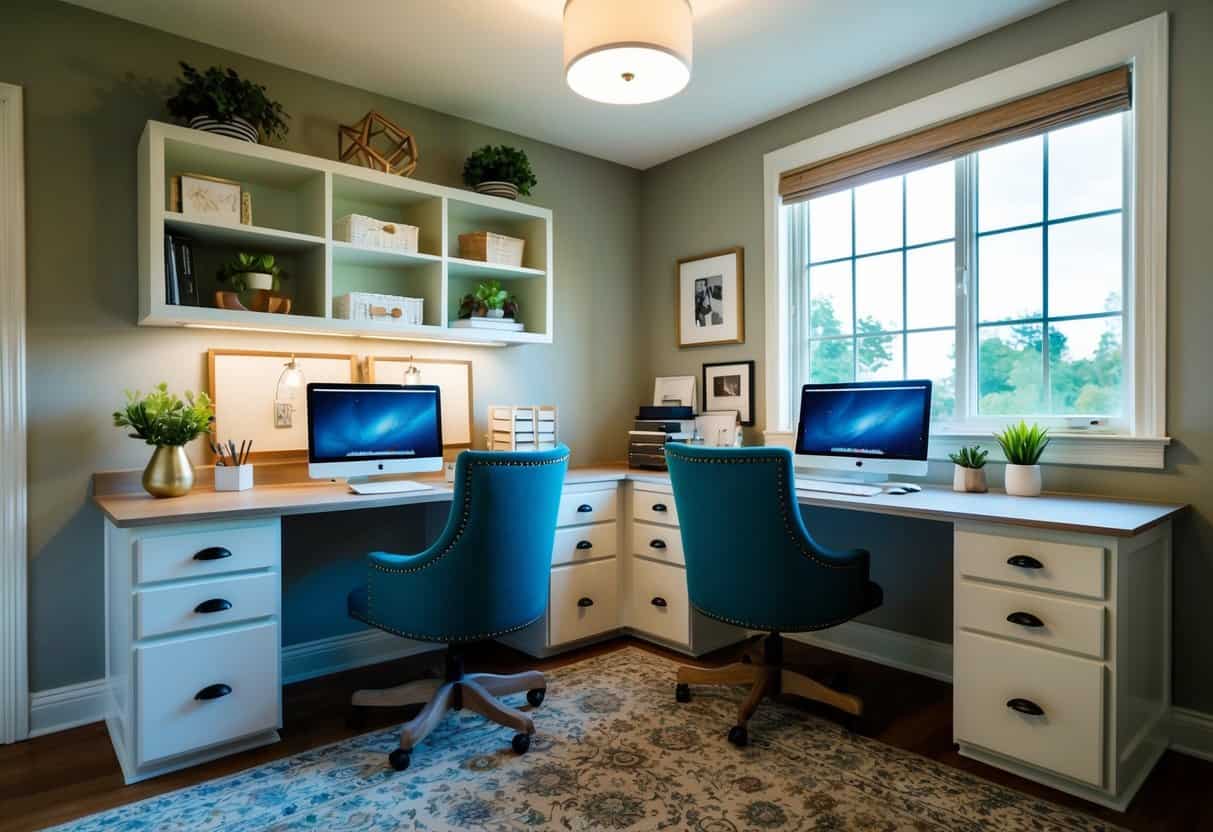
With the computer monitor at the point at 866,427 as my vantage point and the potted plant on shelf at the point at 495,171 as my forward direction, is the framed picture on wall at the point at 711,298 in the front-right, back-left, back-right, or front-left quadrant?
front-right

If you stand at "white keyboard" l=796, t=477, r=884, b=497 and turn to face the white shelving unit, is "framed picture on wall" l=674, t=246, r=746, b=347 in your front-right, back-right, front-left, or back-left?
front-right

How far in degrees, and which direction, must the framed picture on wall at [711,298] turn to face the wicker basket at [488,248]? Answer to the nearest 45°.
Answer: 0° — it already faces it

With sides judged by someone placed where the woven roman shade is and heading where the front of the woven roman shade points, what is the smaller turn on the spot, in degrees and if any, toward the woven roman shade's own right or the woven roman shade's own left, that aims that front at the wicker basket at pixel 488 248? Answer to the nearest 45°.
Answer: approximately 45° to the woven roman shade's own right

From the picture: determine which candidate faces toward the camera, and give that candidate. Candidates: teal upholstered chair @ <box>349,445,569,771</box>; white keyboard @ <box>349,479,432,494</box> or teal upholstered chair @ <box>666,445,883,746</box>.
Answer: the white keyboard

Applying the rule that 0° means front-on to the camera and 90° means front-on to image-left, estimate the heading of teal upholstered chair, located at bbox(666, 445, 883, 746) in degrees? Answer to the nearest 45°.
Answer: approximately 225°

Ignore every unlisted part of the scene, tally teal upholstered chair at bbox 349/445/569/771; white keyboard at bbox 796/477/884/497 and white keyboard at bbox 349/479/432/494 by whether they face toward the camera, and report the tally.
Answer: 2

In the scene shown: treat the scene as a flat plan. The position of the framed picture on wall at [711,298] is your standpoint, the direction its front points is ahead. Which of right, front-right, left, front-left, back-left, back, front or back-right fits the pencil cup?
front

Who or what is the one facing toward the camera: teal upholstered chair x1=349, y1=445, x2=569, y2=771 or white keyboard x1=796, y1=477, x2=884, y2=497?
the white keyboard

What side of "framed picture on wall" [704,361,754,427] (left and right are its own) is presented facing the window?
left

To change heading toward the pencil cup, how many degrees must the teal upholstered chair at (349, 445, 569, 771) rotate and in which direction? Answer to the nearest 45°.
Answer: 0° — it already faces it

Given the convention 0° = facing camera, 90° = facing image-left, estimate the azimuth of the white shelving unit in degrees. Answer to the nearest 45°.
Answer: approximately 315°

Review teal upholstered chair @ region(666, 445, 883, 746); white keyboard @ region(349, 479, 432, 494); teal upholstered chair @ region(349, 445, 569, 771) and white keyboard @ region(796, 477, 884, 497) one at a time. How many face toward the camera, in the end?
2

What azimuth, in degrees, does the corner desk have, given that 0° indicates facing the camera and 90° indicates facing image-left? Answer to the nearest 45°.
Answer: approximately 0°

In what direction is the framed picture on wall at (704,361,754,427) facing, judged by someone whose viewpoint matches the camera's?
facing the viewer and to the left of the viewer

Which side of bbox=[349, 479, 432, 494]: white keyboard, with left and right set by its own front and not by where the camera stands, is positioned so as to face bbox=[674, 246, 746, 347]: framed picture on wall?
left

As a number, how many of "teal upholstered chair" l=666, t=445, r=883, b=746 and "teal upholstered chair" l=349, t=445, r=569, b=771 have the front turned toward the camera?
0

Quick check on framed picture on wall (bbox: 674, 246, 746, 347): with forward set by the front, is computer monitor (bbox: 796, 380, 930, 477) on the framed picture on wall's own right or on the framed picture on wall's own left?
on the framed picture on wall's own left

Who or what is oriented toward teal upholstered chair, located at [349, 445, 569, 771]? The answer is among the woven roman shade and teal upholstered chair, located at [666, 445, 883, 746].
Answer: the woven roman shade

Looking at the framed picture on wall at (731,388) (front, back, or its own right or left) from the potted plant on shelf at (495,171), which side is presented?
front

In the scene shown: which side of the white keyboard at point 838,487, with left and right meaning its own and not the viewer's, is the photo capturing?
front
